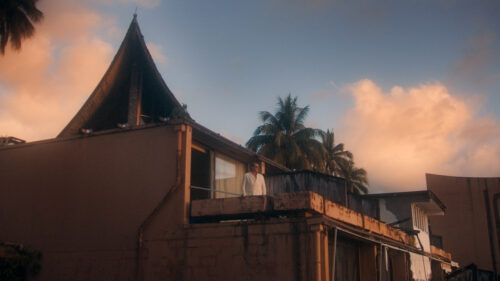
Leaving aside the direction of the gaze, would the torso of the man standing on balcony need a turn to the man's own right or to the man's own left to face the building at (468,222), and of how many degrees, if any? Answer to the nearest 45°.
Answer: approximately 90° to the man's own left

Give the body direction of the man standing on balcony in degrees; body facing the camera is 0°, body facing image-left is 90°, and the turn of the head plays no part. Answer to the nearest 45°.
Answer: approximately 315°

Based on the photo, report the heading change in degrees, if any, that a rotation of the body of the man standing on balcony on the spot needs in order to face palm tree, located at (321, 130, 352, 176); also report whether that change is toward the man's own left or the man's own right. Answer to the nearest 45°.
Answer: approximately 135° to the man's own left

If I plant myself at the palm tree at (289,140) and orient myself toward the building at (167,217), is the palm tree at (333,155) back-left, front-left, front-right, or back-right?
back-left

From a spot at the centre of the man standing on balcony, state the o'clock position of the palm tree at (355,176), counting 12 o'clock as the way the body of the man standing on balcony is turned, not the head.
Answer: The palm tree is roughly at 8 o'clock from the man standing on balcony.

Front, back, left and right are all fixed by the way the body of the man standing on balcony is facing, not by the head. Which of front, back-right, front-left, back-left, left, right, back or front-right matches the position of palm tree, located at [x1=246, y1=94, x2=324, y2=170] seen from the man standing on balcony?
back-left
